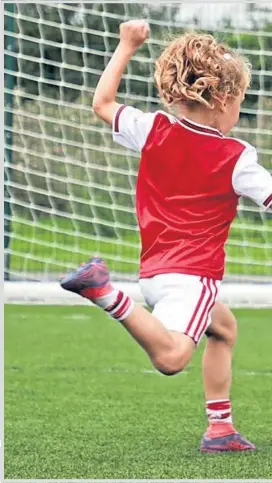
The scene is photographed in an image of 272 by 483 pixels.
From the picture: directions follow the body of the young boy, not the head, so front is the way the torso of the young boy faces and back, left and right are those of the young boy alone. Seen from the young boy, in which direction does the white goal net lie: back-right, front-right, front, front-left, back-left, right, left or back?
front-left

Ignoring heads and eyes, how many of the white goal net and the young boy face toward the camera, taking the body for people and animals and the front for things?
1

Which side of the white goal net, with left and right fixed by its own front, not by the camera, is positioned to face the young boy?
front

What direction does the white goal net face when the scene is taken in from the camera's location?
facing the viewer

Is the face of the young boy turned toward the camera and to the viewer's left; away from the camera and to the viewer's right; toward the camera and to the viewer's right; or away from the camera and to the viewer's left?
away from the camera and to the viewer's right

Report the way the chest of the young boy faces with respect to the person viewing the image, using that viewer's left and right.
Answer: facing away from the viewer and to the right of the viewer
